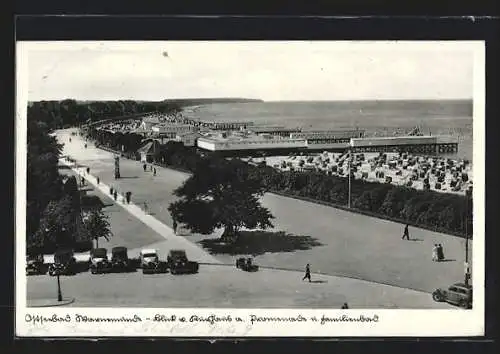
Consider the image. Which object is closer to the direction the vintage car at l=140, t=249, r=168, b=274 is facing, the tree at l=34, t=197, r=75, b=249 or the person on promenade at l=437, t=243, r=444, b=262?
the person on promenade

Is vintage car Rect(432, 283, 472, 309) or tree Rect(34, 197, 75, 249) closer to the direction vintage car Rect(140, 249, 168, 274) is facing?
the vintage car

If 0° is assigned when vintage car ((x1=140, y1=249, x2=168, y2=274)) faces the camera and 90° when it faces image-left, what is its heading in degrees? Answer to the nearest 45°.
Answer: approximately 315°

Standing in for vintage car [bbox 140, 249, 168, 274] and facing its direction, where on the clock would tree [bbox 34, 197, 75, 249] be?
The tree is roughly at 5 o'clock from the vintage car.

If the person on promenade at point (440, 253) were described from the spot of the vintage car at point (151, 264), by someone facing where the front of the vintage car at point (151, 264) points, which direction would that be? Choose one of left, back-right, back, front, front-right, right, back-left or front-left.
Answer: front-left
